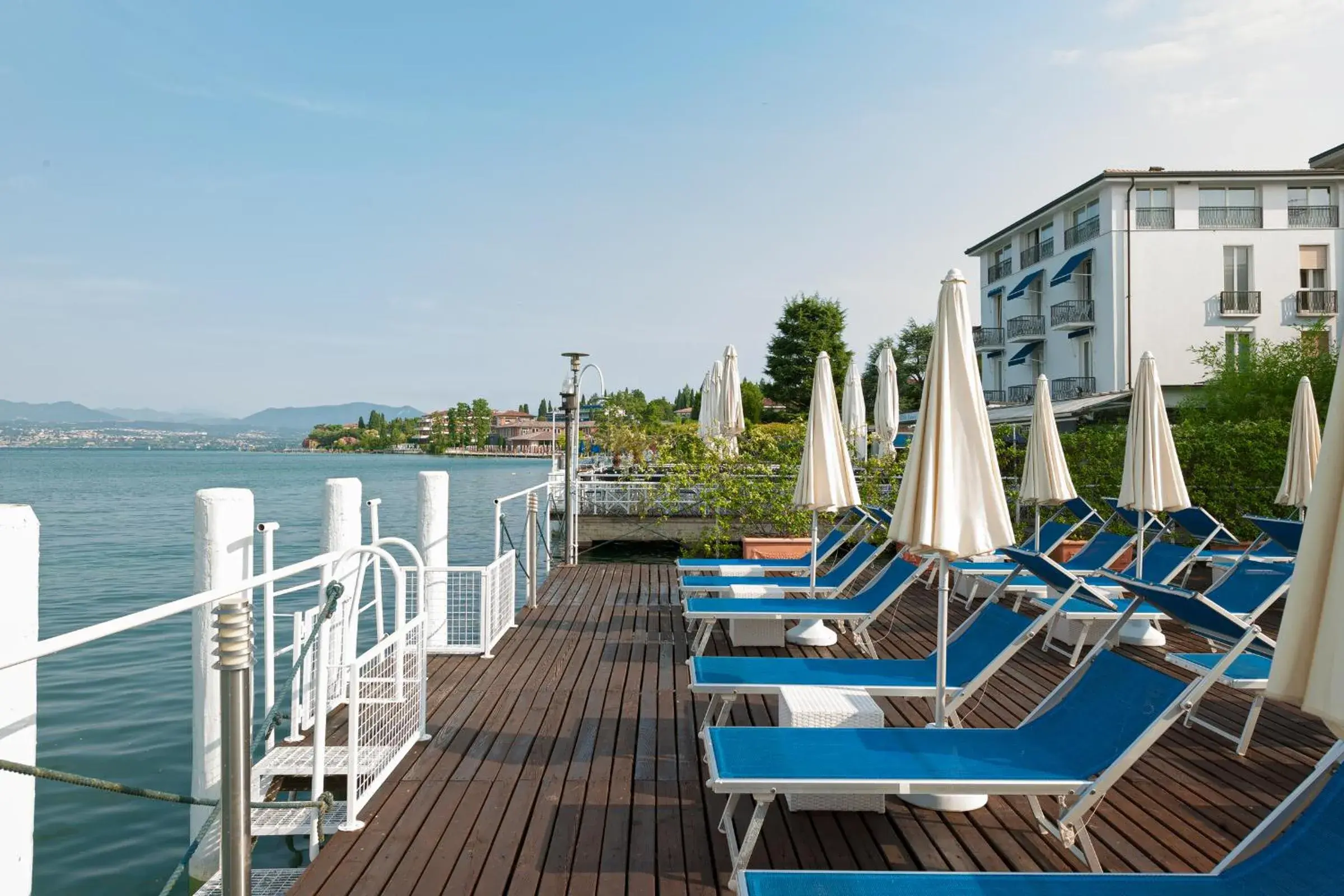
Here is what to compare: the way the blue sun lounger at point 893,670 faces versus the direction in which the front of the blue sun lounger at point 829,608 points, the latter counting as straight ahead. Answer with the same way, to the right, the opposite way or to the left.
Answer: the same way

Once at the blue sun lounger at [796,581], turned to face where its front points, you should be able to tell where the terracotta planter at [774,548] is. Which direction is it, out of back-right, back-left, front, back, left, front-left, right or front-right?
right

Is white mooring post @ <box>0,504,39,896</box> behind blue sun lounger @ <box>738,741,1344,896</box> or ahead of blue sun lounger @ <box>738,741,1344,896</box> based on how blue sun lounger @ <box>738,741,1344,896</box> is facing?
ahead

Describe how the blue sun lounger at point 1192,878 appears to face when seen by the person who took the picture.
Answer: facing to the left of the viewer

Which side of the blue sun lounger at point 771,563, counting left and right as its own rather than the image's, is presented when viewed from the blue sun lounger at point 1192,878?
left

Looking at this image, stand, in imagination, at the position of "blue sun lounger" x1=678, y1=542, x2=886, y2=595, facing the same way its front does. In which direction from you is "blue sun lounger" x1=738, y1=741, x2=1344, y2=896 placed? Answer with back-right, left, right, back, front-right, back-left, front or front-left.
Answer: left

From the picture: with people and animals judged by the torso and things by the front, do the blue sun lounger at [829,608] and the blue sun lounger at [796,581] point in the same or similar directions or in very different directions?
same or similar directions

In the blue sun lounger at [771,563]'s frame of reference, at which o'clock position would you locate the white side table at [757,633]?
The white side table is roughly at 9 o'clock from the blue sun lounger.

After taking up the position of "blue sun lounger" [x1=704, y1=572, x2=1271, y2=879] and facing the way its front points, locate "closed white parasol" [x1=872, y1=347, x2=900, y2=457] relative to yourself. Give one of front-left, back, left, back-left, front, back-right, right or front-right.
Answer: right

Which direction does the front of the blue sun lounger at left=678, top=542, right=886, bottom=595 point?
to the viewer's left

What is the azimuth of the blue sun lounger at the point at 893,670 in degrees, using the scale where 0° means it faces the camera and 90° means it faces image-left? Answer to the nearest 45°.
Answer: approximately 90°

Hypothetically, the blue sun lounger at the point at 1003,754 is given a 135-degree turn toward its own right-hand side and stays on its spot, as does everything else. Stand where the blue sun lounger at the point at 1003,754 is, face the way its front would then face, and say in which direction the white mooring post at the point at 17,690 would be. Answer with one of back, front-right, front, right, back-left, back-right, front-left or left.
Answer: back

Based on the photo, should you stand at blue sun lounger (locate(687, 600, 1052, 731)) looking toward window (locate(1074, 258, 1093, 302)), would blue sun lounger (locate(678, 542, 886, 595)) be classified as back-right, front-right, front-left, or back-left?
front-left

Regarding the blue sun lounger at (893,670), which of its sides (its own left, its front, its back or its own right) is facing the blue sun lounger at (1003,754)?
left

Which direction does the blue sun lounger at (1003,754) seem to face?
to the viewer's left

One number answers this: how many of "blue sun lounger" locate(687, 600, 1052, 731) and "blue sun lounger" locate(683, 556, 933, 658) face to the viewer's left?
2

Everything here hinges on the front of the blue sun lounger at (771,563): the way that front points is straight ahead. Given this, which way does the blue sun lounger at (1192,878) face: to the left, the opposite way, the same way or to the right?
the same way

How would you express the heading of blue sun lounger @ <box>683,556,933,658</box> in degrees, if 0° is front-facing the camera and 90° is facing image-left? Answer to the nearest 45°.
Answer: approximately 90°

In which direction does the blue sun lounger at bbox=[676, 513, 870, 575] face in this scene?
to the viewer's left
